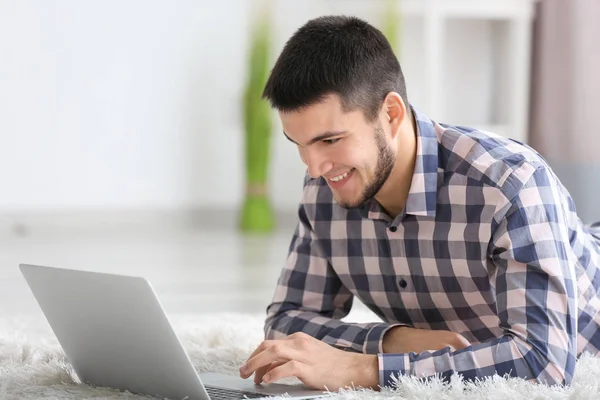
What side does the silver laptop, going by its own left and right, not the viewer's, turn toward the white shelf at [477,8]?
front

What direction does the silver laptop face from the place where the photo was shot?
facing away from the viewer and to the right of the viewer

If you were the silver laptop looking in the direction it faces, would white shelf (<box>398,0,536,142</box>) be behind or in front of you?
in front

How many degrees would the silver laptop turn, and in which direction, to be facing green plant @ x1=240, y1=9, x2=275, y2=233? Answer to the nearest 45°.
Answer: approximately 45° to its left

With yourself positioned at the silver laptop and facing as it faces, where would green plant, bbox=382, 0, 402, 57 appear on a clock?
The green plant is roughly at 11 o'clock from the silver laptop.
